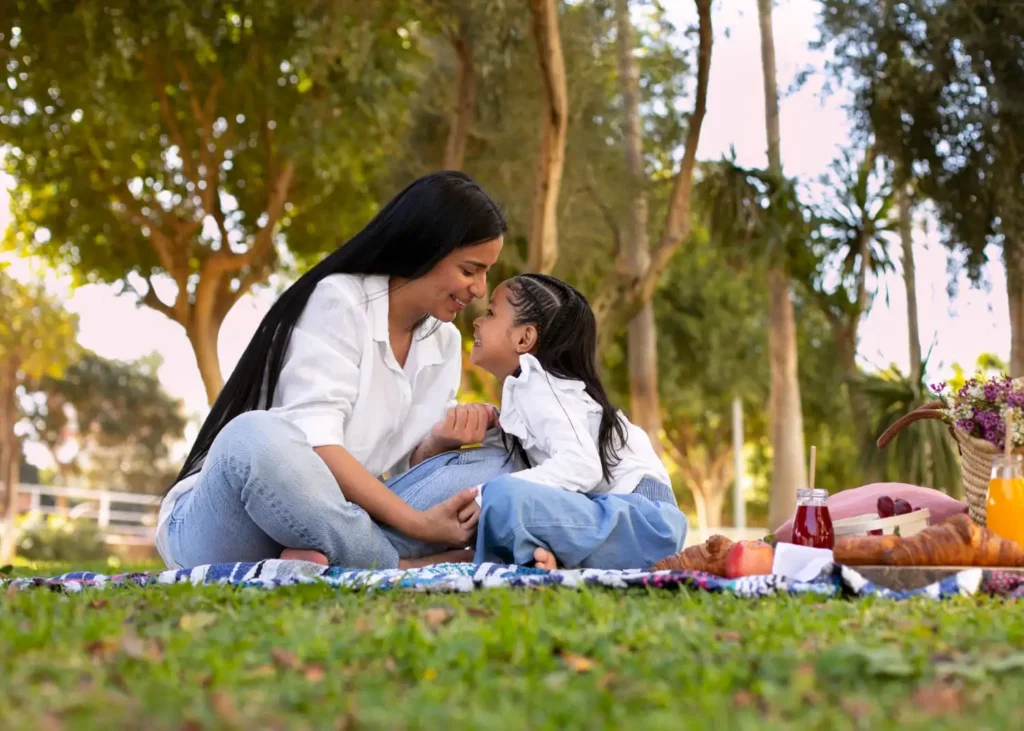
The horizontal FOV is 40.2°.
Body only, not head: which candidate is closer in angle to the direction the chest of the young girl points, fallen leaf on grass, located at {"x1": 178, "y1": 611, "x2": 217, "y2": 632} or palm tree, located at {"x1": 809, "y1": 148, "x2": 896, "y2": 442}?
the fallen leaf on grass

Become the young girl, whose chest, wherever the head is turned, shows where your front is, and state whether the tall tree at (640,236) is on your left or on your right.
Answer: on your right

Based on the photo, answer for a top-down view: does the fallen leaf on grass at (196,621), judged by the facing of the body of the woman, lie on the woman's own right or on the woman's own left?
on the woman's own right

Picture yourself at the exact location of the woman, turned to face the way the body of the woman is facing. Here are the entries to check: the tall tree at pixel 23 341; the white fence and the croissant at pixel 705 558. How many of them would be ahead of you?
1

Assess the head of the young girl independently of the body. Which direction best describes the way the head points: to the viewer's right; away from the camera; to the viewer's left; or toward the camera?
to the viewer's left

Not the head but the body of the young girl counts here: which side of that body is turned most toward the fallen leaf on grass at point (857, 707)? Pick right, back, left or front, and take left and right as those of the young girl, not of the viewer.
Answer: left

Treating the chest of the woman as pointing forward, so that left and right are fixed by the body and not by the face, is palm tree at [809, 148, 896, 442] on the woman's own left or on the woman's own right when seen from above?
on the woman's own left

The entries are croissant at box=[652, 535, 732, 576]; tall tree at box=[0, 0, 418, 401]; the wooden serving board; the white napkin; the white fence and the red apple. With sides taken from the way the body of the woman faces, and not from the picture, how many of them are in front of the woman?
4

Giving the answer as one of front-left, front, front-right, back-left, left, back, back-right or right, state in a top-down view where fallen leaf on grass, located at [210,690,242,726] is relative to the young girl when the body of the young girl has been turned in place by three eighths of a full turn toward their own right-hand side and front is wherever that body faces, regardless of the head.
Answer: back-right

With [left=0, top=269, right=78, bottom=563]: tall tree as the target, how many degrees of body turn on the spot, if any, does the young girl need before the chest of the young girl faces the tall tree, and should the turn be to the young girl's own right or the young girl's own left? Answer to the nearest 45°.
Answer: approximately 45° to the young girl's own right

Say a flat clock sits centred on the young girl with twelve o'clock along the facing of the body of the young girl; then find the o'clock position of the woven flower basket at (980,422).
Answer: The woven flower basket is roughly at 6 o'clock from the young girl.

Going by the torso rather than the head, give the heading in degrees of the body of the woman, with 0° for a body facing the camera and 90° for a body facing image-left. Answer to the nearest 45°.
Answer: approximately 315°

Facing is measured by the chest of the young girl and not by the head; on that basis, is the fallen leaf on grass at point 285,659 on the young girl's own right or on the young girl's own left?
on the young girl's own left

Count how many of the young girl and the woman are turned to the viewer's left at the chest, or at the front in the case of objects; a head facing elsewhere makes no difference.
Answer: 1

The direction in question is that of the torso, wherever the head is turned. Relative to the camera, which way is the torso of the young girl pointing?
to the viewer's left
